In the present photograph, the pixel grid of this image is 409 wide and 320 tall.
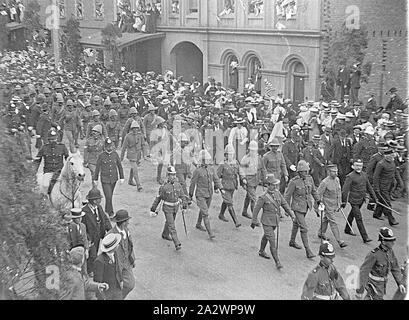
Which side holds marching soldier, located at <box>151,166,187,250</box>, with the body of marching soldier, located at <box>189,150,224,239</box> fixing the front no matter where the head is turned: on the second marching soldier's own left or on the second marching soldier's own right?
on the second marching soldier's own right

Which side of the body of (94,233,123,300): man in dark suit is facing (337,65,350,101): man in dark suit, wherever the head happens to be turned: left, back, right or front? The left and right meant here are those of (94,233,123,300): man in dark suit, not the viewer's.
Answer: left

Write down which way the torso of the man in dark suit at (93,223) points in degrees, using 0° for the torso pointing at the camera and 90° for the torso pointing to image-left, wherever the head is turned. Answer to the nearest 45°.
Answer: approximately 315°

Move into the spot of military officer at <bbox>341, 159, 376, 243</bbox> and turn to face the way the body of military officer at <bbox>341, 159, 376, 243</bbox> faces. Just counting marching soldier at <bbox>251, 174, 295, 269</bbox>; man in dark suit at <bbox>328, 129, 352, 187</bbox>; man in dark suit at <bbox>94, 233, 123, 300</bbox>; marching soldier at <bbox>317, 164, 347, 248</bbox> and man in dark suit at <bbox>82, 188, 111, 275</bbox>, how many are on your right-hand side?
4

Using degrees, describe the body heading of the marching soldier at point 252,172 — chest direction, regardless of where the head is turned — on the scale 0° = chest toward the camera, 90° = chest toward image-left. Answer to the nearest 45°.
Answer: approximately 315°

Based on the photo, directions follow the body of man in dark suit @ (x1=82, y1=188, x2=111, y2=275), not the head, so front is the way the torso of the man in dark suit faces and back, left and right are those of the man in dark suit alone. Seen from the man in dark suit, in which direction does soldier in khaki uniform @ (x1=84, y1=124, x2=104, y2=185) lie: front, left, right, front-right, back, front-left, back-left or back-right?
back-left

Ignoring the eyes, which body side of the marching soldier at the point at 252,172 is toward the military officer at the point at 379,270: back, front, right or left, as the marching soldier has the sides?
front

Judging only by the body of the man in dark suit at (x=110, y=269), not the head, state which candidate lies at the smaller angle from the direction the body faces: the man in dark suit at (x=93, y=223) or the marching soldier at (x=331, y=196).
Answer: the marching soldier

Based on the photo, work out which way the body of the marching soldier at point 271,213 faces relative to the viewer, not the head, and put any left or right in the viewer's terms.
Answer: facing the viewer and to the right of the viewer

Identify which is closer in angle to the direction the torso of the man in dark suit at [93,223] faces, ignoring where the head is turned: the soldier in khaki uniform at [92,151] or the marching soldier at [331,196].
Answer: the marching soldier
